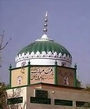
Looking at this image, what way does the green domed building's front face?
toward the camera
